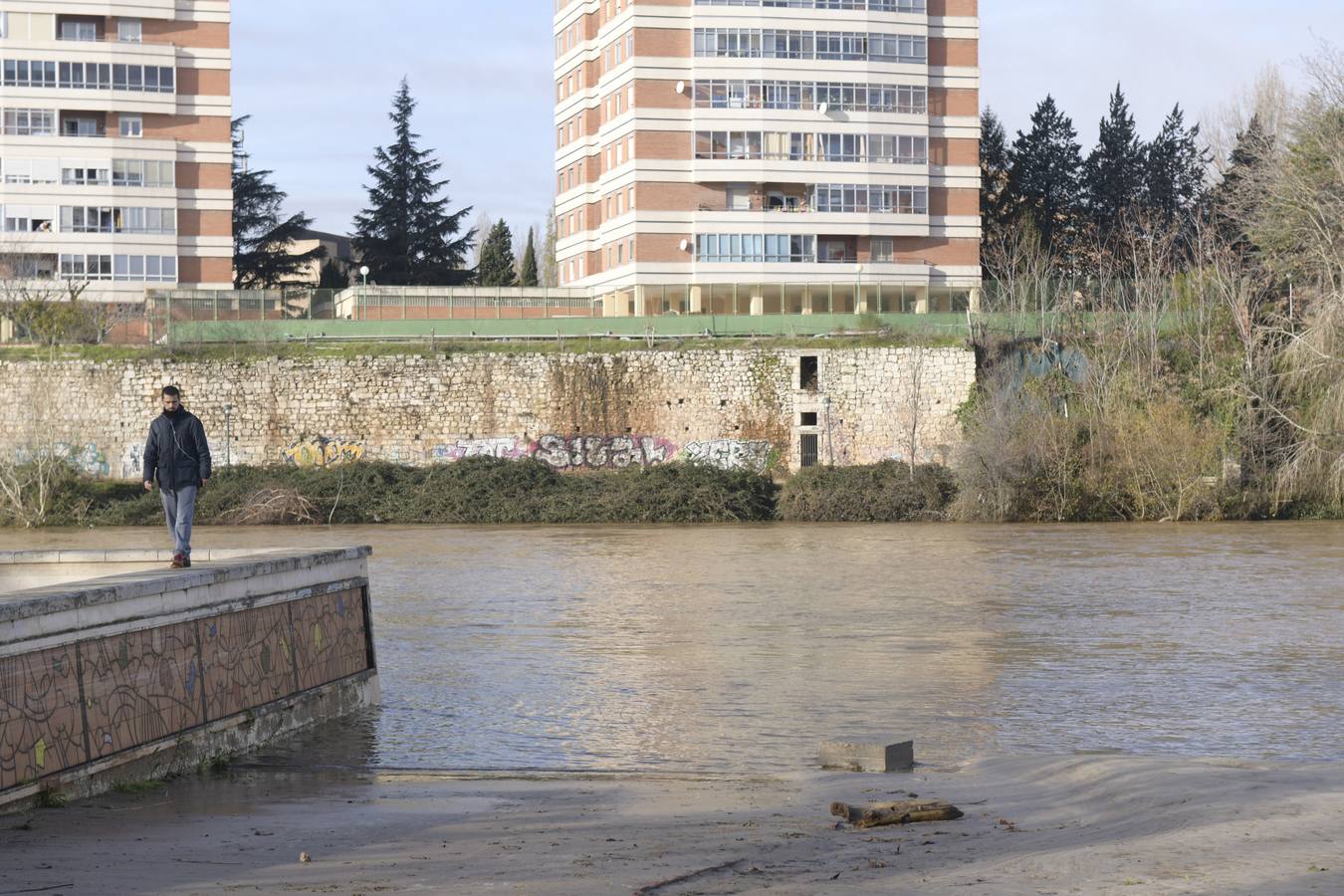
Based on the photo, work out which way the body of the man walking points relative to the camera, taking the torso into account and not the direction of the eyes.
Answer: toward the camera

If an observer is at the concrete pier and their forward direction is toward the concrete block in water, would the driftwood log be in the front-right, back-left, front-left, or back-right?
front-right

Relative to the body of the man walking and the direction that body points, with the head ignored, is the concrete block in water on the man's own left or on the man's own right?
on the man's own left

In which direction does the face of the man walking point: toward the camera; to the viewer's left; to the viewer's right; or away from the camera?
toward the camera

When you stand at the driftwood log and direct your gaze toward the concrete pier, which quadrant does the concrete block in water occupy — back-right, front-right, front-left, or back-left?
front-right

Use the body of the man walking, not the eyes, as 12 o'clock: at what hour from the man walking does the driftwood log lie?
The driftwood log is roughly at 11 o'clock from the man walking.
